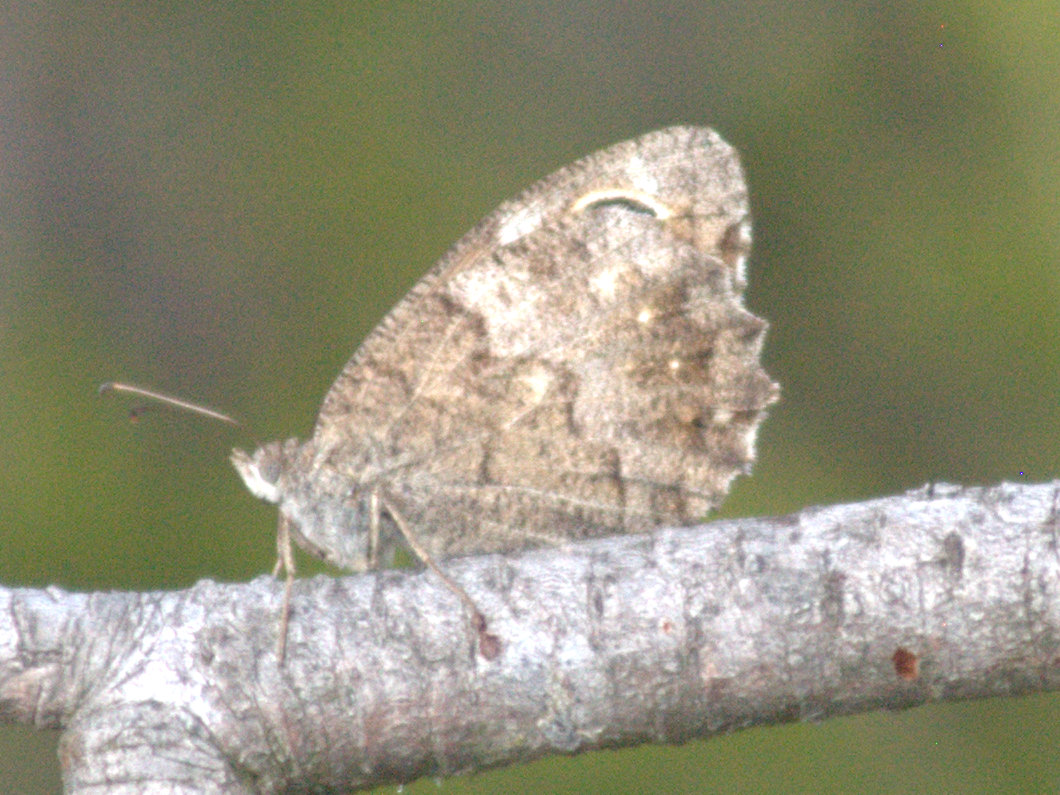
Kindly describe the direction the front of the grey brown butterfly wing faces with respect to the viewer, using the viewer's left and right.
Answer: facing to the left of the viewer
